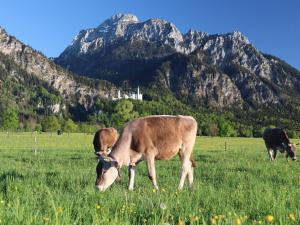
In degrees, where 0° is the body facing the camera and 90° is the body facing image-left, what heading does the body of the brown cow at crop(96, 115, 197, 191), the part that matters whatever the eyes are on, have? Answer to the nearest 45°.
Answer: approximately 90°

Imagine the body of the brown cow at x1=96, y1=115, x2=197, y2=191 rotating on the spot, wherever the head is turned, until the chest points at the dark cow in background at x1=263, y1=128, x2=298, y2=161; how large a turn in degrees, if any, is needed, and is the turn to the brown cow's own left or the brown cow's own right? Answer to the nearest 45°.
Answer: approximately 135° to the brown cow's own right

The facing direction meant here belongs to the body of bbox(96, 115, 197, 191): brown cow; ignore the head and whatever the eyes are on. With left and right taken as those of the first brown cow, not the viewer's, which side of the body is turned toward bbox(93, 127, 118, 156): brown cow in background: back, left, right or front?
right
